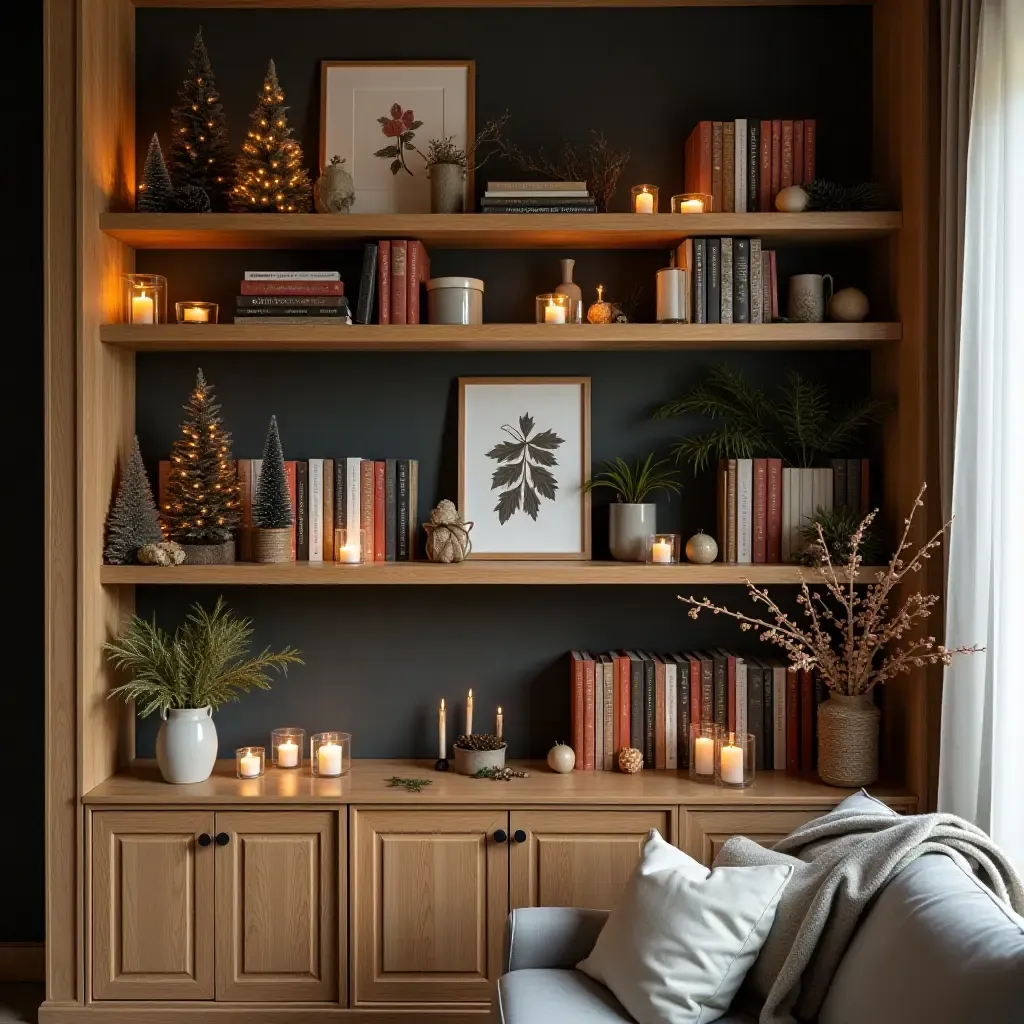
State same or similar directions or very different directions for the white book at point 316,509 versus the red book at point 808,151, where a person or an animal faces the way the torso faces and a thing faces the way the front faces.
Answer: same or similar directions

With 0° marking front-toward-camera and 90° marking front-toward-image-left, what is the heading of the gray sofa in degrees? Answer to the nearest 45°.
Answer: approximately 45°

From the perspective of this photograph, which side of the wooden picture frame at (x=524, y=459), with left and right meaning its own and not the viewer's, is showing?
front
